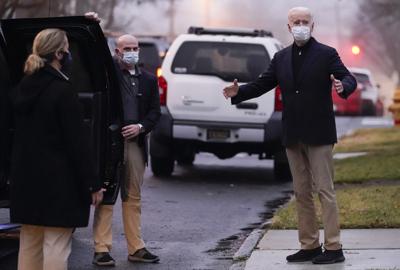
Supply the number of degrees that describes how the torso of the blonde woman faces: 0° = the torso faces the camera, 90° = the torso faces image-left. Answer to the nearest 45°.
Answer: approximately 225°

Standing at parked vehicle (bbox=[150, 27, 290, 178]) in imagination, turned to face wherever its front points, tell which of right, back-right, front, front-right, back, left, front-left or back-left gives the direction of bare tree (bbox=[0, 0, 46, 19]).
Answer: front-left

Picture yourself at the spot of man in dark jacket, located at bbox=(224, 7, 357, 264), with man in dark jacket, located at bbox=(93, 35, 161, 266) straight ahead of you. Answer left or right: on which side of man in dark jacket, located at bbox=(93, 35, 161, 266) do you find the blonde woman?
left

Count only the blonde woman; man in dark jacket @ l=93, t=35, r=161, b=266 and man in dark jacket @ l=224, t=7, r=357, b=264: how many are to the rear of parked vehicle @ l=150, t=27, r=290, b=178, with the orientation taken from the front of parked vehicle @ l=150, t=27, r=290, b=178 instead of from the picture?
3

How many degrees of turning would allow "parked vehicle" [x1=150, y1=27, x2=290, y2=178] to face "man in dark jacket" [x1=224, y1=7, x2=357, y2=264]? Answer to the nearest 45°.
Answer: approximately 180°

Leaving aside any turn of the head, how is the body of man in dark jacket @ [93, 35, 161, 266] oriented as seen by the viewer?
toward the camera

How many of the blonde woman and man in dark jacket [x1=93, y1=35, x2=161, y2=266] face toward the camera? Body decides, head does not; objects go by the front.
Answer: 1

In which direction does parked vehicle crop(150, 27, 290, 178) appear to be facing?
away from the camera

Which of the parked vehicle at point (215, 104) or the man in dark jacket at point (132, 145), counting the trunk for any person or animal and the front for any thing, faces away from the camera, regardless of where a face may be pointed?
the parked vehicle

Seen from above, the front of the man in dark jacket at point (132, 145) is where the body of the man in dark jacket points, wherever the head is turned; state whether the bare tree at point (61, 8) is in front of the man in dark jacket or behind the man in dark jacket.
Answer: behind

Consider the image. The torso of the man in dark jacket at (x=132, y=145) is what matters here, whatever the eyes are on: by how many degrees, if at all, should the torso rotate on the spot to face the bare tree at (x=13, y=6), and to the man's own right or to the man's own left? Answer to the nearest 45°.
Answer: approximately 180°

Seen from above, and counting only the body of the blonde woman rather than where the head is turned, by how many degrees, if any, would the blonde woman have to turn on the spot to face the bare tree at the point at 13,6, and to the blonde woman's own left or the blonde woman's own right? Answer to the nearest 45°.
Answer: approximately 45° to the blonde woman's own left

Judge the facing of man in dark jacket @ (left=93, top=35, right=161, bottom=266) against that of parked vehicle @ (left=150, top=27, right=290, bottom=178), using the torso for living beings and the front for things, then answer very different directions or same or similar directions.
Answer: very different directions

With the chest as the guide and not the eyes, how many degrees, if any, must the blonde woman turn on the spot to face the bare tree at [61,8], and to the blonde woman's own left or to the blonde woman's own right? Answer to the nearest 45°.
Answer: approximately 45° to the blonde woman's own left

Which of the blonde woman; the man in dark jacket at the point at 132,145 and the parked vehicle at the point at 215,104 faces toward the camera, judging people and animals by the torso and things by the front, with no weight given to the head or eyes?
the man in dark jacket

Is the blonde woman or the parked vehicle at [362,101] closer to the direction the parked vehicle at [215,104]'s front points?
the parked vehicle

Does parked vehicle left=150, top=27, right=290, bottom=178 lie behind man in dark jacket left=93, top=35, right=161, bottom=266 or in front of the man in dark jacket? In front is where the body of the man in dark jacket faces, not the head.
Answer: behind
